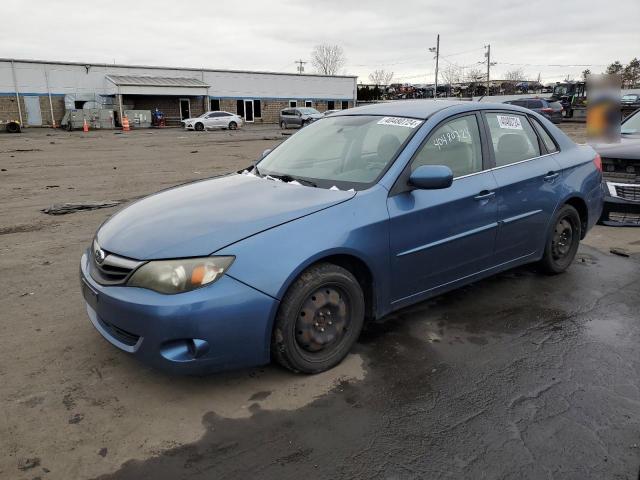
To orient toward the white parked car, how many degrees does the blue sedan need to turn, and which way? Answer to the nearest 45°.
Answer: approximately 135° to its right

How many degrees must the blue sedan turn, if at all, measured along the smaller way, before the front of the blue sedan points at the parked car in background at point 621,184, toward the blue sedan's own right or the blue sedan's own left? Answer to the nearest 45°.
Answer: approximately 180°

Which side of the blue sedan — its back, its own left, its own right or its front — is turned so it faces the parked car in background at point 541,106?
back

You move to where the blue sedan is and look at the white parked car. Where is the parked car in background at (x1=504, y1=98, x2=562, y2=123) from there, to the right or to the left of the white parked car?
right

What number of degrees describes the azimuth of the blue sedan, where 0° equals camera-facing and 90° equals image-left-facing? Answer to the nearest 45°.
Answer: approximately 45°

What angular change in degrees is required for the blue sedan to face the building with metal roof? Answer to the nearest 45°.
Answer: approximately 90° to its right

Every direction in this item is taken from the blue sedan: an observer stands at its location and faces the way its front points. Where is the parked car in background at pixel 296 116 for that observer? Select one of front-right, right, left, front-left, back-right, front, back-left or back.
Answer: back-right
